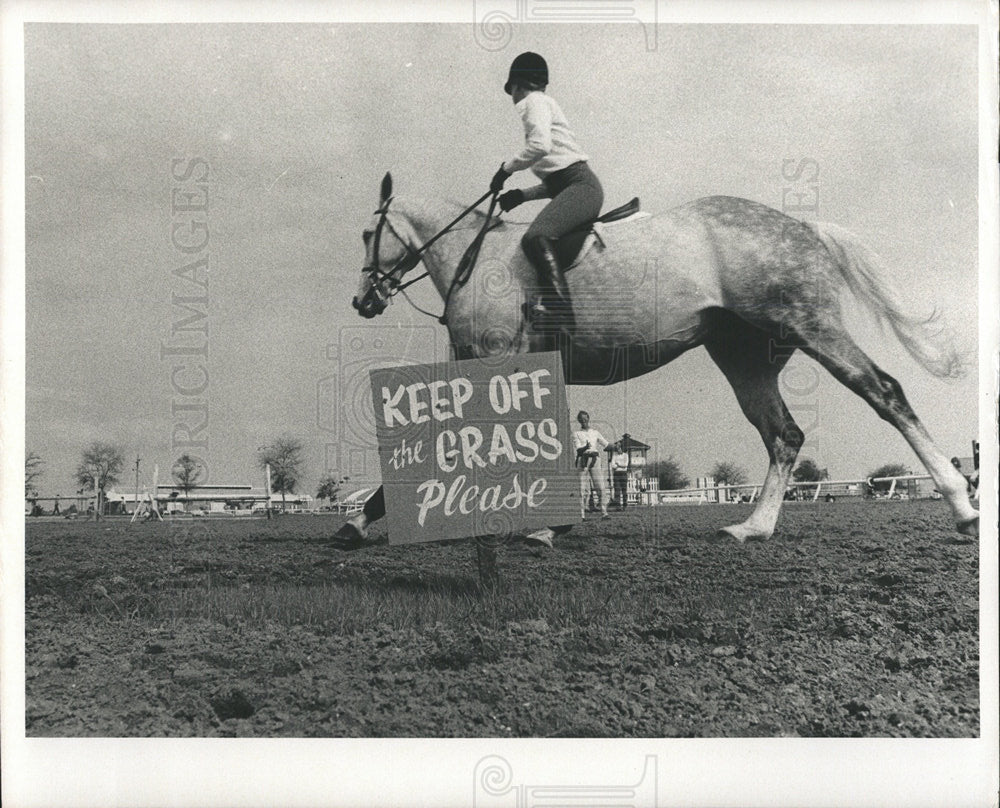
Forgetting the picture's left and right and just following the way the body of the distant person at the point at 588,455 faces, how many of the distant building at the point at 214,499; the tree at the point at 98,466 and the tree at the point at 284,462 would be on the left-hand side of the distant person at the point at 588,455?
0

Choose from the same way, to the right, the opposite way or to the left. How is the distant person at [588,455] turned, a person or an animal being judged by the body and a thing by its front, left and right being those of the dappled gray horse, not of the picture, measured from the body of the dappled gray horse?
to the left

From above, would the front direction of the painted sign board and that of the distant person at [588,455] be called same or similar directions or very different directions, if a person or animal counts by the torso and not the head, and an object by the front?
same or similar directions

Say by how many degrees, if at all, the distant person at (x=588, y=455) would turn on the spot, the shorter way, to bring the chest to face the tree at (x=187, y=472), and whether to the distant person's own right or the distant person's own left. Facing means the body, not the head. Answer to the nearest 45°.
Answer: approximately 90° to the distant person's own right

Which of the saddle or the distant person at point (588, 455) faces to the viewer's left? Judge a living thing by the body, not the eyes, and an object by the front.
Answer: the saddle

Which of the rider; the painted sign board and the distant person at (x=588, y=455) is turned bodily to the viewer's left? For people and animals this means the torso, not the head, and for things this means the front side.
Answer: the rider

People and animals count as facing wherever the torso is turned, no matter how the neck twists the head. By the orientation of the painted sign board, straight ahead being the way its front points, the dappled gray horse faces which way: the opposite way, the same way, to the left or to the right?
to the right

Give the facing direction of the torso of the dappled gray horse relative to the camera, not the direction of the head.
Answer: to the viewer's left

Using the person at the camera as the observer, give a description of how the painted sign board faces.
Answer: facing the viewer

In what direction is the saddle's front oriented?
to the viewer's left

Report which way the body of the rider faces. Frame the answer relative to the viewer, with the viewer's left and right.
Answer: facing to the left of the viewer

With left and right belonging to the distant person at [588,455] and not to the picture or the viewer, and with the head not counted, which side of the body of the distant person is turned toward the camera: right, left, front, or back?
front

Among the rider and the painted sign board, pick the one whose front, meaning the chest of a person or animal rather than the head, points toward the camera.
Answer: the painted sign board
